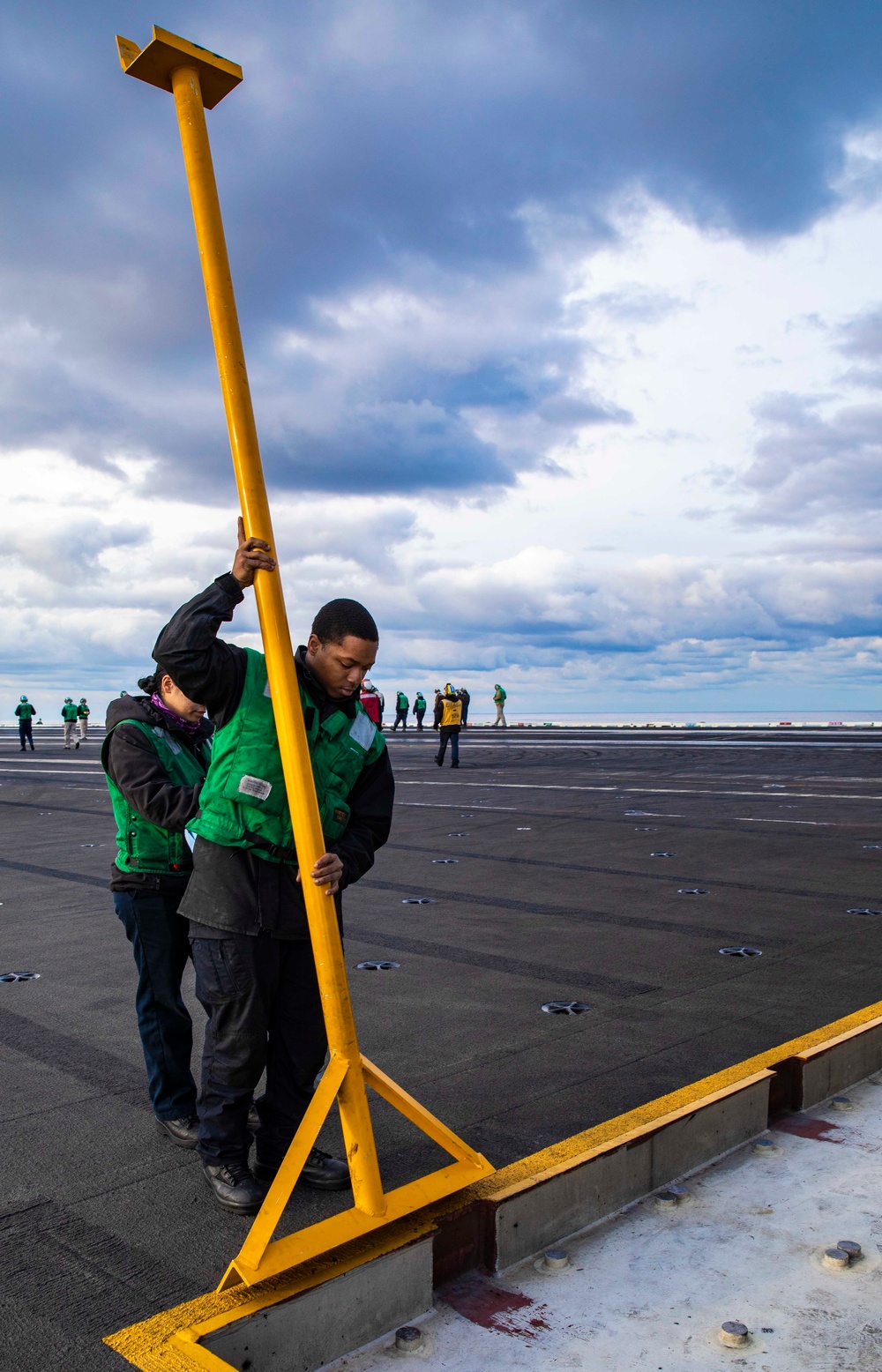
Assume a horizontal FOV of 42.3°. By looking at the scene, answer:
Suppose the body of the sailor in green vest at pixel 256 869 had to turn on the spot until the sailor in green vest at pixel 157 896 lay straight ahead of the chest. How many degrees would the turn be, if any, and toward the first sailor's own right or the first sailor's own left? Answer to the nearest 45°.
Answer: approximately 180°

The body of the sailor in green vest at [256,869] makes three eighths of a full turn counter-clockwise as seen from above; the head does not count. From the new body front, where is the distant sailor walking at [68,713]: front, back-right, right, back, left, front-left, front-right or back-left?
front

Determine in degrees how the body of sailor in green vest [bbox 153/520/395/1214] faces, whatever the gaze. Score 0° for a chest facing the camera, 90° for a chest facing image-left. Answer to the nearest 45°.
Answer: approximately 315°
